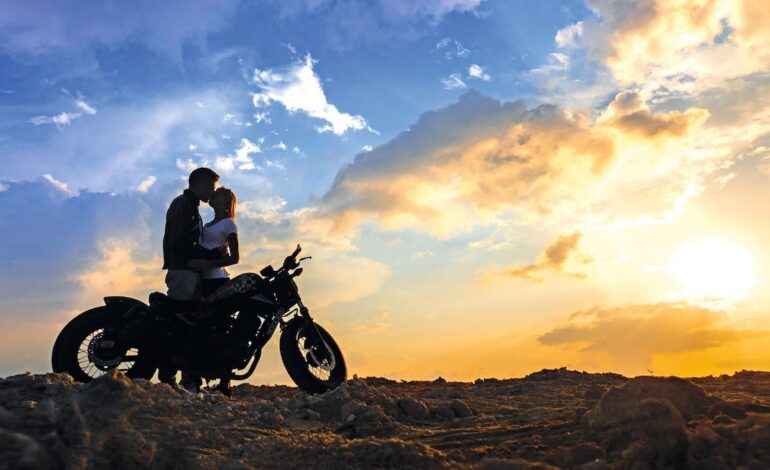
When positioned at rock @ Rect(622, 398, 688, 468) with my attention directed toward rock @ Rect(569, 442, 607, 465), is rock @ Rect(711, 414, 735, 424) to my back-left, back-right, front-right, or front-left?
back-right

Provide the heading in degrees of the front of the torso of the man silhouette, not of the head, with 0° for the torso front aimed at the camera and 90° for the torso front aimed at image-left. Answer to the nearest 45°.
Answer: approximately 270°

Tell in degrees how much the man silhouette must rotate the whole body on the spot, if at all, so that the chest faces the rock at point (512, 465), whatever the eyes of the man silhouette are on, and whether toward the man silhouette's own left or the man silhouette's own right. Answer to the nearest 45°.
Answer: approximately 45° to the man silhouette's own right

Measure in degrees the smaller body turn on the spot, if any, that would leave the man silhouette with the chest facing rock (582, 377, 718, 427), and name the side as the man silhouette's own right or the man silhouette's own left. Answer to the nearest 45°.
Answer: approximately 45° to the man silhouette's own right

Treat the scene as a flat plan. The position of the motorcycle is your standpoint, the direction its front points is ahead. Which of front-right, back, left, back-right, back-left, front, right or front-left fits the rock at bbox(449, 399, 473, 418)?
front-right

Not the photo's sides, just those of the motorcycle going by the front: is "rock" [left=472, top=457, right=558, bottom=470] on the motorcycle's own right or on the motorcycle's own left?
on the motorcycle's own right

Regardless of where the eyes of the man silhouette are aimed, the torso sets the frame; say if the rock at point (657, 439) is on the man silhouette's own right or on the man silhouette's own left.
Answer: on the man silhouette's own right

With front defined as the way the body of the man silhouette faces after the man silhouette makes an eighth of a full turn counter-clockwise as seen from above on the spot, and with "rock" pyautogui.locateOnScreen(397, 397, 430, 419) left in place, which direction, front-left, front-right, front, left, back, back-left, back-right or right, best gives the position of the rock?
right

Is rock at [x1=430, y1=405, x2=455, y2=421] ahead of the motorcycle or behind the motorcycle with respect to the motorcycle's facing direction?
ahead

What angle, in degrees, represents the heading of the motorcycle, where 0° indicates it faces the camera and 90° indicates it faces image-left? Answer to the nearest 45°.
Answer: approximately 270°

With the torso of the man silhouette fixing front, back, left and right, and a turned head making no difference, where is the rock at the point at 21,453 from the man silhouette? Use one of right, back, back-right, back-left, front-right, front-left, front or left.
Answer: right

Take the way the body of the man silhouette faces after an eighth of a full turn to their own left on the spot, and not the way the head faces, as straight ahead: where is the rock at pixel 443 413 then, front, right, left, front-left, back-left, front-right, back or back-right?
right

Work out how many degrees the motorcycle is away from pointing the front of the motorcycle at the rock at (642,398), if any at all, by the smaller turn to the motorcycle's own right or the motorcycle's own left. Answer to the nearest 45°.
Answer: approximately 45° to the motorcycle's own right

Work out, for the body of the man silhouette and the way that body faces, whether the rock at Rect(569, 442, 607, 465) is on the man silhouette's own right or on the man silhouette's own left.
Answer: on the man silhouette's own right

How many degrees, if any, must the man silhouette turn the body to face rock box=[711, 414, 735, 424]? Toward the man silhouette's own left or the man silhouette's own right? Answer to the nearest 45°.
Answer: approximately 45° to the man silhouette's own right
